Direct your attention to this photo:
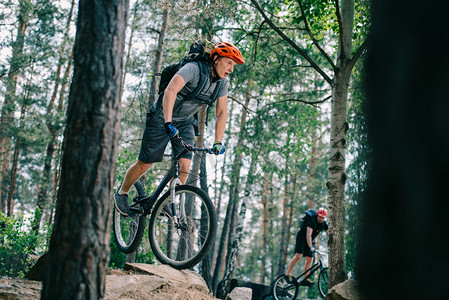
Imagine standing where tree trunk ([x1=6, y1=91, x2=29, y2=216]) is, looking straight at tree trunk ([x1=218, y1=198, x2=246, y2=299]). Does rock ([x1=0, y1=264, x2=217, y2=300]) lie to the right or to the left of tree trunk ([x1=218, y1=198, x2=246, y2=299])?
right

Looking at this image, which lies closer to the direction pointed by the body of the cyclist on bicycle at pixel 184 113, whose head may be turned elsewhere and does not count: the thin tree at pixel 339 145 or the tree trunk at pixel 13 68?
the thin tree

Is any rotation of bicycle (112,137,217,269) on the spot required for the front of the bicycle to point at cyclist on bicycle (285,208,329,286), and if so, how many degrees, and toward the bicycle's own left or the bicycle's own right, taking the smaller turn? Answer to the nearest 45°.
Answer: approximately 90° to the bicycle's own left
